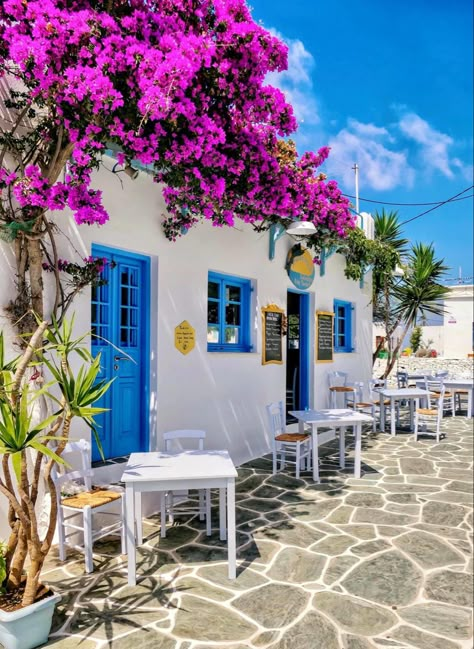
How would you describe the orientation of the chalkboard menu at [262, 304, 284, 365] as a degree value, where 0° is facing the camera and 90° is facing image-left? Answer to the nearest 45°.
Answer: approximately 315°

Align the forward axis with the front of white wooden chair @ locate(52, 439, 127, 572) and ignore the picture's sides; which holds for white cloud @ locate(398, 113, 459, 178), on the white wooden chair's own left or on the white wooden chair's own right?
on the white wooden chair's own left

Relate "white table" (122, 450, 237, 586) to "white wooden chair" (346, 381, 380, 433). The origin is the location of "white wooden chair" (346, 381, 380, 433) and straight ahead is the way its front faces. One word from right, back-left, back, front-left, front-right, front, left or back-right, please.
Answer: front-right

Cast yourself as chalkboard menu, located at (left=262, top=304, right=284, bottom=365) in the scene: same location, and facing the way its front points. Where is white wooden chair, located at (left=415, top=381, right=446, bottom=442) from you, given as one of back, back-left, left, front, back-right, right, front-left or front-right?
left

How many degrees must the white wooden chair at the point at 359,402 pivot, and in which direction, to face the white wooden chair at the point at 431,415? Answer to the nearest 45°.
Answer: approximately 45° to its left

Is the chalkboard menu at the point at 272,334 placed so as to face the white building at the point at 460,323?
no

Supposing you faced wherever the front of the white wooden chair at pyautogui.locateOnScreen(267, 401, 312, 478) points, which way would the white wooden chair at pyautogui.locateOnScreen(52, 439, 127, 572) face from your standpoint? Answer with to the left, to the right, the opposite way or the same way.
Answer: the same way

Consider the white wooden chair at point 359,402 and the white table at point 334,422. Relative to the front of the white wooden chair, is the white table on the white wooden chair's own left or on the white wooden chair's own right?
on the white wooden chair's own right

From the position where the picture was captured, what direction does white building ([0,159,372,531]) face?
facing the viewer and to the right of the viewer

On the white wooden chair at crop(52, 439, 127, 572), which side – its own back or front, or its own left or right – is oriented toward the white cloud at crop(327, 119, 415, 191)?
left

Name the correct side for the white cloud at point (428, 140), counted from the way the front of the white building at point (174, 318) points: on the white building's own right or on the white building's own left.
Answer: on the white building's own left

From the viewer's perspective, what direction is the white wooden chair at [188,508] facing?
toward the camera

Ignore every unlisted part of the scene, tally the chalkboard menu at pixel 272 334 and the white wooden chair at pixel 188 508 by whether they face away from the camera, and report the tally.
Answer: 0

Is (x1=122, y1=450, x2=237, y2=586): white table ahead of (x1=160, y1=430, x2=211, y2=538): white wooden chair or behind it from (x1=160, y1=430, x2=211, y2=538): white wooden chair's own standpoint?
ahead
